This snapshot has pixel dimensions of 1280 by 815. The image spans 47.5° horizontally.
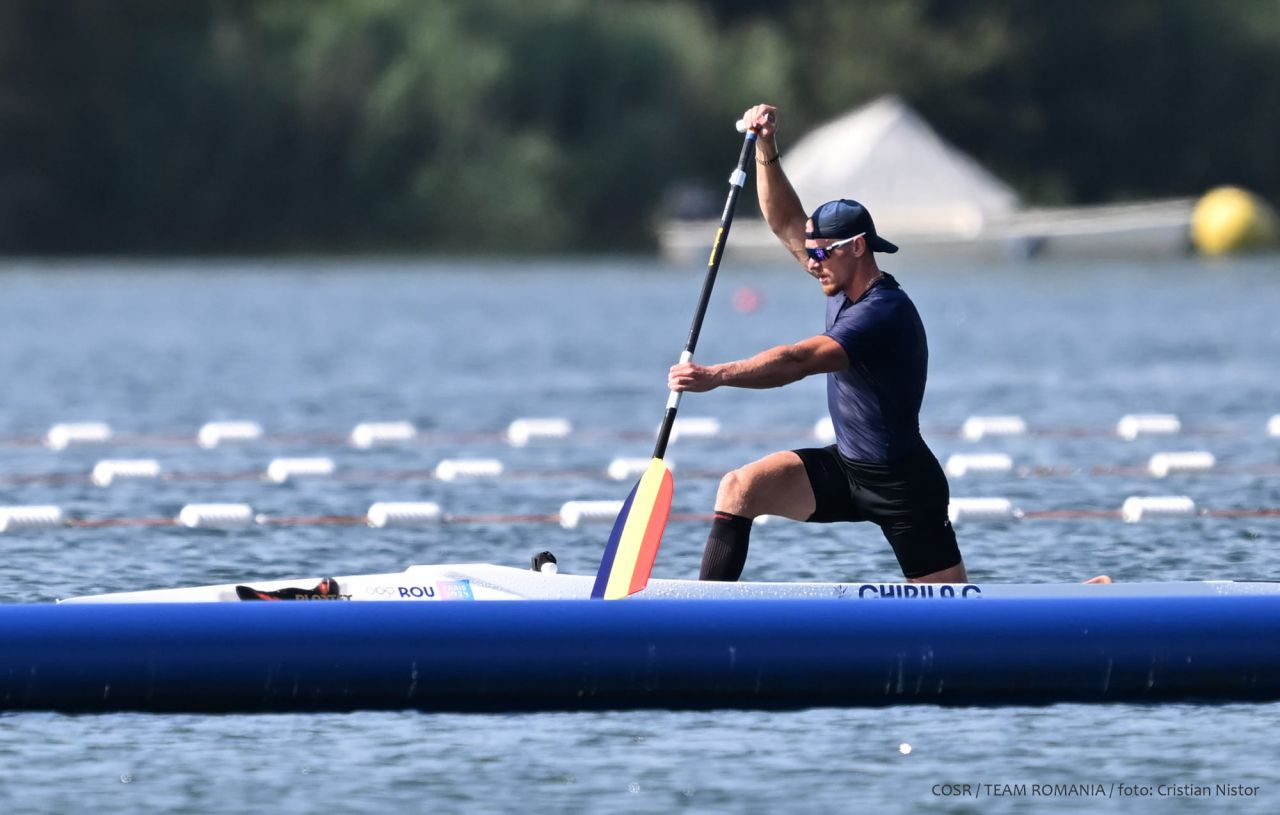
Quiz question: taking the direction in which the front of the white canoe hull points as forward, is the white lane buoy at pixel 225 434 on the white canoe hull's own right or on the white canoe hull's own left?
on the white canoe hull's own right

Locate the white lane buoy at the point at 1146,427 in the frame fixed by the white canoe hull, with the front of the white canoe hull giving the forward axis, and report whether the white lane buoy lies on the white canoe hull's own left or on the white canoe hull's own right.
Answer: on the white canoe hull's own right

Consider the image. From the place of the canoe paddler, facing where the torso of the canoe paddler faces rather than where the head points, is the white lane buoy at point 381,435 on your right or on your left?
on your right

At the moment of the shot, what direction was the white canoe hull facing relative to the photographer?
facing to the left of the viewer

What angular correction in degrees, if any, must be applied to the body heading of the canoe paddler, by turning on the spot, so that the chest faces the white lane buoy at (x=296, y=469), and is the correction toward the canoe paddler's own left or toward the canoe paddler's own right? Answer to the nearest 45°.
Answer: approximately 45° to the canoe paddler's own right

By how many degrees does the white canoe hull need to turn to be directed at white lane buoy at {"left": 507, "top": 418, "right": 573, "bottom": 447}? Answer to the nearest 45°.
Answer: approximately 90° to its right

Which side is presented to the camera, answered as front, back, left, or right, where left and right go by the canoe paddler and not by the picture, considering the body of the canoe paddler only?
left
